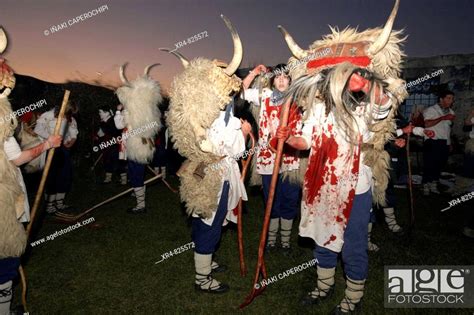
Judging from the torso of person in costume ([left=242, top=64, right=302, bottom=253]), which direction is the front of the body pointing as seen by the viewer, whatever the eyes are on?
toward the camera

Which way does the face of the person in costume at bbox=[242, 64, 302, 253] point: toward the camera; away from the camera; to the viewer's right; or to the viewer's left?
toward the camera

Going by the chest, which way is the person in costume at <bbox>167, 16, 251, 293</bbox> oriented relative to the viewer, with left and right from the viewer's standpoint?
facing to the right of the viewer

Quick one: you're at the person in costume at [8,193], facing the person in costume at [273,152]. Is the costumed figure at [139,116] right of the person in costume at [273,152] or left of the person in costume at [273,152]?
left

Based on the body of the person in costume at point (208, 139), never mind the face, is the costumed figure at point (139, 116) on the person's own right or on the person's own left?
on the person's own left

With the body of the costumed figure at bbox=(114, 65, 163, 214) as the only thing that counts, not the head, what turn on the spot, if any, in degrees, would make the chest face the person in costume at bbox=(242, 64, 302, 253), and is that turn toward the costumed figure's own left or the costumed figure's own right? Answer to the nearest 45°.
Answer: approximately 180°

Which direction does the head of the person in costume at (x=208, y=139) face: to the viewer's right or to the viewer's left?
to the viewer's right

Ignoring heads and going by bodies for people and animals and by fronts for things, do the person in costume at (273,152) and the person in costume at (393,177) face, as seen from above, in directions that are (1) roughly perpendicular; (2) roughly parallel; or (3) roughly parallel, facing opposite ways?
roughly perpendicular

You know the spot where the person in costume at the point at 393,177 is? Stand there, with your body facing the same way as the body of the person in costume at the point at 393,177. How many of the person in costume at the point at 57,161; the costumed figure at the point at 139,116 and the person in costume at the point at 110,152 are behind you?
3

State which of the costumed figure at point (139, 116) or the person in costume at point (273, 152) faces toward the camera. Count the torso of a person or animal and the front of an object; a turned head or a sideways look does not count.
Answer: the person in costume

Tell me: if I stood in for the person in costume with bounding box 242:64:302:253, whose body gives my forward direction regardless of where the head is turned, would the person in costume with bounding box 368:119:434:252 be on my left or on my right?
on my left

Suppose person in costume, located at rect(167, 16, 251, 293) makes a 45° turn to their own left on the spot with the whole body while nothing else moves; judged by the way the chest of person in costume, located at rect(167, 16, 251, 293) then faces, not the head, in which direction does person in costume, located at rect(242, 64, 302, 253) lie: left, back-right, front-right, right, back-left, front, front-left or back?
front

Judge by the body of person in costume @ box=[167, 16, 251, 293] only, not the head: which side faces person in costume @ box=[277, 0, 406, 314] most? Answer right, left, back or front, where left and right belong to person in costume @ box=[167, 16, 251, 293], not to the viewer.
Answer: front
